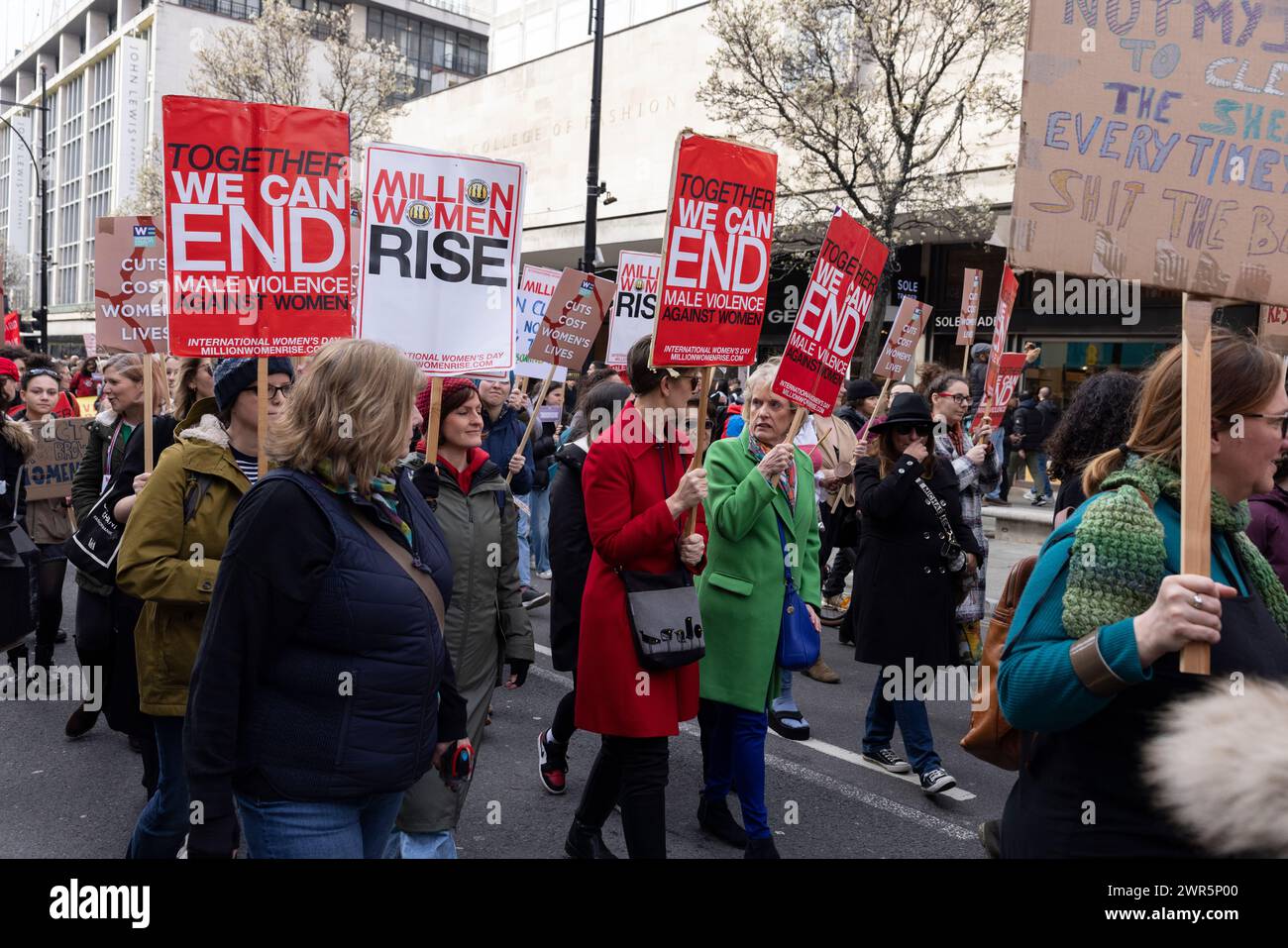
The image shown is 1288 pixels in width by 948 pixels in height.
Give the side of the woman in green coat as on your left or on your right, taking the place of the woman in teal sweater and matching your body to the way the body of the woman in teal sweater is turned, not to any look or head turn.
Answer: on your left

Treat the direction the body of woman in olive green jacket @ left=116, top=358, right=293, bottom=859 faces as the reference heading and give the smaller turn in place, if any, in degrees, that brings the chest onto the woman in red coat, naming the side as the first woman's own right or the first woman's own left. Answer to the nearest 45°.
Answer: approximately 45° to the first woman's own left

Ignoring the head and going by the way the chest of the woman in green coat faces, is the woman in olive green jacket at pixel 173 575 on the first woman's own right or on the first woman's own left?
on the first woman's own right
